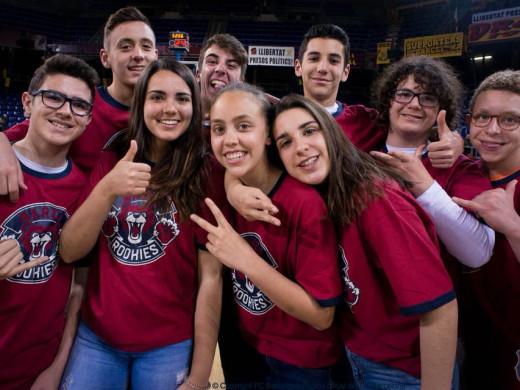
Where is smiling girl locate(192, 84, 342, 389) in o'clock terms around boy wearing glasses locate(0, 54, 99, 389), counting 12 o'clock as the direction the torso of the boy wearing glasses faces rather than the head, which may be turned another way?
The smiling girl is roughly at 10 o'clock from the boy wearing glasses.

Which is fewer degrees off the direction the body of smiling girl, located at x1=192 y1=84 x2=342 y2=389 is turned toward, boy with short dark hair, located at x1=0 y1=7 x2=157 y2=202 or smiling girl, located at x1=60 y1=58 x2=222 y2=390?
the smiling girl

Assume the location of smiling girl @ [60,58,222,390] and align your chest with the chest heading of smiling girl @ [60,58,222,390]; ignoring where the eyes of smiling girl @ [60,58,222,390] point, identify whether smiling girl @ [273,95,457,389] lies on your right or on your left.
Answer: on your left

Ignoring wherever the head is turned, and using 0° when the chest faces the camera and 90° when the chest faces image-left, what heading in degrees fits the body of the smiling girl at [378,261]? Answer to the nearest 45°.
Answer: approximately 45°

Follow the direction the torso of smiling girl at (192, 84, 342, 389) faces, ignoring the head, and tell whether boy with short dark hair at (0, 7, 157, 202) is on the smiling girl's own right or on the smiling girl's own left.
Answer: on the smiling girl's own right

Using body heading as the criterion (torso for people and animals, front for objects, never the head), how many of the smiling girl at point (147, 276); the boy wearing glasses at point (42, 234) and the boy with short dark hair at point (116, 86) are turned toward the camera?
3
